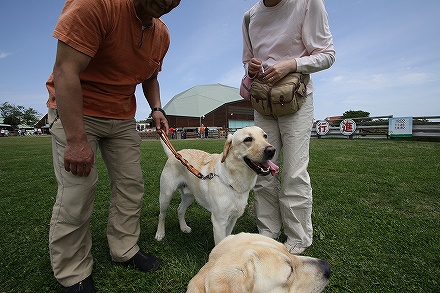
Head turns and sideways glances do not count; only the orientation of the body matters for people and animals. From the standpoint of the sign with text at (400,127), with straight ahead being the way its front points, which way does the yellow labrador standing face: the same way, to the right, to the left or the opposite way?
to the left

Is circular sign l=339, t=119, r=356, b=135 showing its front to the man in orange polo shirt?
yes

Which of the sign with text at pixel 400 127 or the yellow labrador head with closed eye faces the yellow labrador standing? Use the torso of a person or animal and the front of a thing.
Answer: the sign with text

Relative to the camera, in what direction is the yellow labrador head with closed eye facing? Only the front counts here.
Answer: to the viewer's right

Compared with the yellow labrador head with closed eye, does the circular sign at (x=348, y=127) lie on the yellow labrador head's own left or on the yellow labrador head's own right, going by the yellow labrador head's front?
on the yellow labrador head's own left

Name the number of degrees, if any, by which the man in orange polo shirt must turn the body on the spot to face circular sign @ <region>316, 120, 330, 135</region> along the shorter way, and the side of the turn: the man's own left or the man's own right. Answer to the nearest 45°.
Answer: approximately 90° to the man's own left

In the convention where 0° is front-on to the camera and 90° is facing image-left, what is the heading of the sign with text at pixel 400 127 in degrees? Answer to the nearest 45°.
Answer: approximately 0°

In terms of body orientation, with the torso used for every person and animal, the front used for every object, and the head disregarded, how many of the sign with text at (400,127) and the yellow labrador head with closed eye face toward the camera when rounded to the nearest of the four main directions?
1

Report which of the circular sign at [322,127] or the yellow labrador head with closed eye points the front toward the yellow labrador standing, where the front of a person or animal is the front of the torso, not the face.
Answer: the circular sign

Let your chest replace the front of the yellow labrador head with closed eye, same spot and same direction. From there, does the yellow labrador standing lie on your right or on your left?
on your left

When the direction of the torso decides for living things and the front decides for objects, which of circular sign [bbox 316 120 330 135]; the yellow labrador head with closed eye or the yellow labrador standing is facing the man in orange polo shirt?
the circular sign

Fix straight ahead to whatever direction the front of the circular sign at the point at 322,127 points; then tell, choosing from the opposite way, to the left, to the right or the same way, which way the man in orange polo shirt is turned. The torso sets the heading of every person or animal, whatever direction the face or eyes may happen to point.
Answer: to the left
